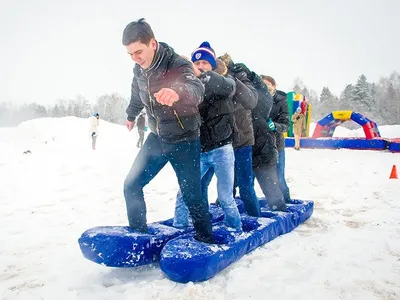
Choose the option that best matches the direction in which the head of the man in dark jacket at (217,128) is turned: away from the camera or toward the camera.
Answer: toward the camera

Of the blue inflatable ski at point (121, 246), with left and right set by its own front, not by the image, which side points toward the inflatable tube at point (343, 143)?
back

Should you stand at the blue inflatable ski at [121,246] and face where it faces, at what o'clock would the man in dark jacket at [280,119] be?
The man in dark jacket is roughly at 6 o'clock from the blue inflatable ski.

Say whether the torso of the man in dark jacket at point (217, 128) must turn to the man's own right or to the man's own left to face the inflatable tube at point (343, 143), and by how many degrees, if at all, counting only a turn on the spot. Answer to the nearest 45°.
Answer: approximately 180°

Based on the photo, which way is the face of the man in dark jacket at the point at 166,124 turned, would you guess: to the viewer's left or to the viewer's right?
to the viewer's left

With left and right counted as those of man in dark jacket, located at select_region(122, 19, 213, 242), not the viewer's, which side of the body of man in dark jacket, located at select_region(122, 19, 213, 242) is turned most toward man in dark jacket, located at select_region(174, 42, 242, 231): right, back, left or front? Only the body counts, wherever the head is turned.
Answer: back

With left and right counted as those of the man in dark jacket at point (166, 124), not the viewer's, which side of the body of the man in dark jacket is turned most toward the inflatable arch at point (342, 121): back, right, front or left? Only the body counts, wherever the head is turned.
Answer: back

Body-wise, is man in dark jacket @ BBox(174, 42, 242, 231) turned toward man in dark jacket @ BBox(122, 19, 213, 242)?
yes

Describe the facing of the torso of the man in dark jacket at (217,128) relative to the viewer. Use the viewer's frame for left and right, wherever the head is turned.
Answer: facing the viewer and to the left of the viewer

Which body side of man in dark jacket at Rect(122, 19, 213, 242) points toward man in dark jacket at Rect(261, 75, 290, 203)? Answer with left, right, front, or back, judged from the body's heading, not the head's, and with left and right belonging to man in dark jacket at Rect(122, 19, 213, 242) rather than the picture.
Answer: back

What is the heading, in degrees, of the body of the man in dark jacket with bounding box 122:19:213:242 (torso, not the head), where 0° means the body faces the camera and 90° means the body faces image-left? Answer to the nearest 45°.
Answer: approximately 45°
